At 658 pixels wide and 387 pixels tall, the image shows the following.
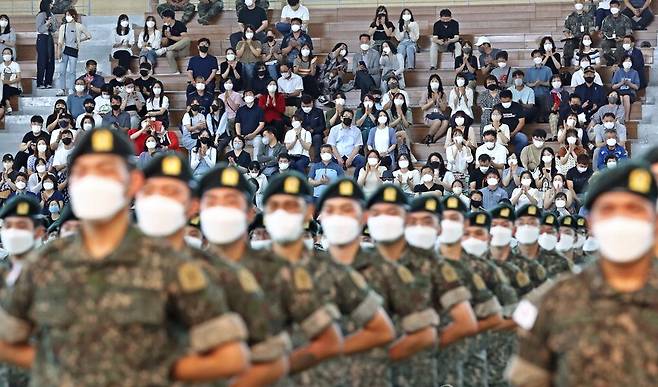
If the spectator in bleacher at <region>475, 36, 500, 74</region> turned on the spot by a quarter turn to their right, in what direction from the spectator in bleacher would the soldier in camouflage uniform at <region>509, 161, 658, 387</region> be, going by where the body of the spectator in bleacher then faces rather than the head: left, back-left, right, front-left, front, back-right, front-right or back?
left

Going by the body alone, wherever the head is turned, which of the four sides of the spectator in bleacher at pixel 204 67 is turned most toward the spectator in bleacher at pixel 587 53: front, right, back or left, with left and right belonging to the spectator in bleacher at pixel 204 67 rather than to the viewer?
left

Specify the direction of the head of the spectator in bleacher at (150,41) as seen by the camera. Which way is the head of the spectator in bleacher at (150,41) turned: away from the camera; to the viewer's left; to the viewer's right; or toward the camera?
toward the camera

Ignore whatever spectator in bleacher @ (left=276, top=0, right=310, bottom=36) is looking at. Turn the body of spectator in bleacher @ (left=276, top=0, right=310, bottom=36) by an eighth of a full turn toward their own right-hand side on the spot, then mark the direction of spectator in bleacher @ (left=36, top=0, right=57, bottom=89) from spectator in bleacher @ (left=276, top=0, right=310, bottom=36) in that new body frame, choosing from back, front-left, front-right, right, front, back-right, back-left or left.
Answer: front-right

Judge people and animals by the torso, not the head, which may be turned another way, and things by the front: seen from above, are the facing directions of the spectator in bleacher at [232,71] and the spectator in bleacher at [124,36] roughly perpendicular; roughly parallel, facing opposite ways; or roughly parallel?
roughly parallel

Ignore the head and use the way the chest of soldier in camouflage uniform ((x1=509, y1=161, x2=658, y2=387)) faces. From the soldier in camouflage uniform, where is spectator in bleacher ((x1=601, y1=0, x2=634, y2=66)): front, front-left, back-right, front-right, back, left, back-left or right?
back

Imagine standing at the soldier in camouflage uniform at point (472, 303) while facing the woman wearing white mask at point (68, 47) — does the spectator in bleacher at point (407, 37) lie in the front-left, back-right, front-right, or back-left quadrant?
front-right

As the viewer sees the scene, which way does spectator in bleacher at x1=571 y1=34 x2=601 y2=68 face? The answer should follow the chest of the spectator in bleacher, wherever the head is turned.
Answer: toward the camera

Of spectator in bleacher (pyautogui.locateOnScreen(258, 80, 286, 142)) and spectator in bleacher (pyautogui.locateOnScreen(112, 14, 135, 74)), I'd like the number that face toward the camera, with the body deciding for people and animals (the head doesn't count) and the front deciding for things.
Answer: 2

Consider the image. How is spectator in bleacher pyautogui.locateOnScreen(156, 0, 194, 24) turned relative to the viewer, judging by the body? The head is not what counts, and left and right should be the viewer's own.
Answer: facing the viewer

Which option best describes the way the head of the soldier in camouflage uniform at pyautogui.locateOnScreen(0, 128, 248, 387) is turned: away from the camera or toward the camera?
toward the camera

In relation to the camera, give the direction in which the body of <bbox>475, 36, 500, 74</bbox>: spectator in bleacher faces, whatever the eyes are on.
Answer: toward the camera

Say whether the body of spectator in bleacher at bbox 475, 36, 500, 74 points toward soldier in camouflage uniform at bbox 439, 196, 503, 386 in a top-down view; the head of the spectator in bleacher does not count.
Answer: yes

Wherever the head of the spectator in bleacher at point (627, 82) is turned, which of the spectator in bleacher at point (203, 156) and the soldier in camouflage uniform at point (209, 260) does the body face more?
the soldier in camouflage uniform

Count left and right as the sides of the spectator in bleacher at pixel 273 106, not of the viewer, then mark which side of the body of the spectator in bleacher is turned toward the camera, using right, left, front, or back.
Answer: front

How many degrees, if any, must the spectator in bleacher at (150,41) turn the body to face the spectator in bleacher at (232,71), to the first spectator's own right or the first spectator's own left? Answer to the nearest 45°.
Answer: approximately 45° to the first spectator's own left

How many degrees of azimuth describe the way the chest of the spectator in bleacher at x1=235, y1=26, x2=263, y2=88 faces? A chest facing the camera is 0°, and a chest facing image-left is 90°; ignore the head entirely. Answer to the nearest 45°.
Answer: approximately 0°

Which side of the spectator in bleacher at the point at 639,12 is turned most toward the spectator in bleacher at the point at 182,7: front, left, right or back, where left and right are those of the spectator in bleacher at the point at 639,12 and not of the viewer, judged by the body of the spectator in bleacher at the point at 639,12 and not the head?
right

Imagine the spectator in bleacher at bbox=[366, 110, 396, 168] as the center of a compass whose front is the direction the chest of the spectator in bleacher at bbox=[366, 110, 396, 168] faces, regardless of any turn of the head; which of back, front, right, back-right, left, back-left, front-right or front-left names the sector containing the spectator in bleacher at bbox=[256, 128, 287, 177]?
right
